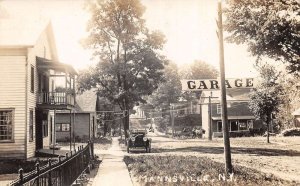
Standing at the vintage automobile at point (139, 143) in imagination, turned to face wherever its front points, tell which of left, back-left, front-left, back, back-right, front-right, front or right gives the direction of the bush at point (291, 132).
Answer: back-left

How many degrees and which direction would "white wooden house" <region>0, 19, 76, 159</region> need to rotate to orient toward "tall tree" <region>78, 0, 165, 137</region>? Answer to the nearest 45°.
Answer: approximately 45° to its left

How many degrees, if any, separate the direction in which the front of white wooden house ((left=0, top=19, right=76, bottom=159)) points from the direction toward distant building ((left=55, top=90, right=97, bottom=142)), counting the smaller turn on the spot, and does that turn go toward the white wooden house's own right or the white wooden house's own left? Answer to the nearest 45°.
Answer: approximately 90° to the white wooden house's own left

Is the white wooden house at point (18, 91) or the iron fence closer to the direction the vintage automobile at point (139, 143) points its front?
the iron fence

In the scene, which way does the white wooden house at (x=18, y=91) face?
to the viewer's right

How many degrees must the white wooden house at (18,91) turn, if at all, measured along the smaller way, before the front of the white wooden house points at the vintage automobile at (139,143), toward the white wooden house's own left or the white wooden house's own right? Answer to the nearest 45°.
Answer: approximately 45° to the white wooden house's own left
